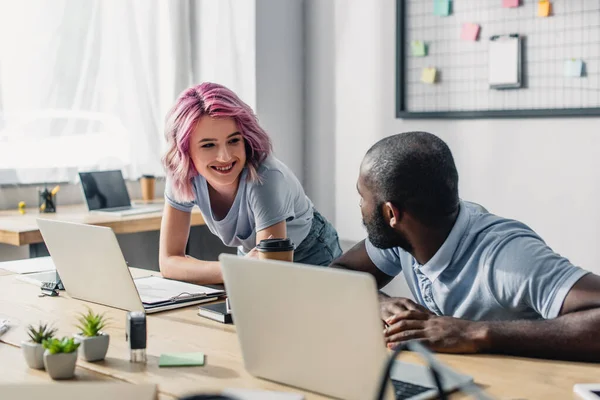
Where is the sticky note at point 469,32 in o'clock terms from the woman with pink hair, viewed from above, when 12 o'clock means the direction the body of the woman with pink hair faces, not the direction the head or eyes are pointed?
The sticky note is roughly at 6 o'clock from the woman with pink hair.

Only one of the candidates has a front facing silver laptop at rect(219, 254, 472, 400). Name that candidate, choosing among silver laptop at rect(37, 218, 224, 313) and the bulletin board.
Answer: the bulletin board

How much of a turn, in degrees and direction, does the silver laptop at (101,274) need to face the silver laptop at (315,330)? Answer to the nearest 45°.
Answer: approximately 90° to its right

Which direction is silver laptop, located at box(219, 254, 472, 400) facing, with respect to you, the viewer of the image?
facing away from the viewer and to the right of the viewer

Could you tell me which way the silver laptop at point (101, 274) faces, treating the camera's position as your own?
facing away from the viewer and to the right of the viewer

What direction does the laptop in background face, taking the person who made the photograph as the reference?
facing the viewer and to the right of the viewer

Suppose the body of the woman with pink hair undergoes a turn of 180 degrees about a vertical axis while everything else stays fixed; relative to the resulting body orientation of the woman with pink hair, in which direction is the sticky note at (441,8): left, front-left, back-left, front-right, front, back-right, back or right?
front

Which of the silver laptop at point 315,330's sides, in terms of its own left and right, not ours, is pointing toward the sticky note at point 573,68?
front

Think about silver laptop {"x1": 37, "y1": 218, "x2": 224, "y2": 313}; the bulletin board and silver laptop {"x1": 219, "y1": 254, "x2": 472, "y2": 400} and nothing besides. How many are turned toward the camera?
1

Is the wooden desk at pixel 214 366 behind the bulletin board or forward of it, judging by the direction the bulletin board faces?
forward

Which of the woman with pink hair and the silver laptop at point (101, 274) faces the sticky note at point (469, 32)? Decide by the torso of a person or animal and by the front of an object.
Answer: the silver laptop

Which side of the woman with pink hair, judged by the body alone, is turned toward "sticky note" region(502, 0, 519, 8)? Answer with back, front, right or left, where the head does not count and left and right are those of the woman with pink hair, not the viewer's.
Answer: back

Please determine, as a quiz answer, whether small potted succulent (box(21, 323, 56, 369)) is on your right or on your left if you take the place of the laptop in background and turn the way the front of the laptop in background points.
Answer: on your right

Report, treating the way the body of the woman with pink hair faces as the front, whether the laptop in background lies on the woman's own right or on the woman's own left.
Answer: on the woman's own right
